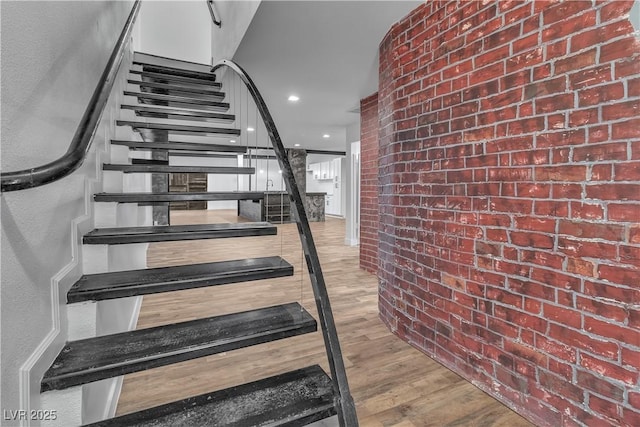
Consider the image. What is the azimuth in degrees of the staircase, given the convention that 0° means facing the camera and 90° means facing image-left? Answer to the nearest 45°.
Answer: approximately 0°
